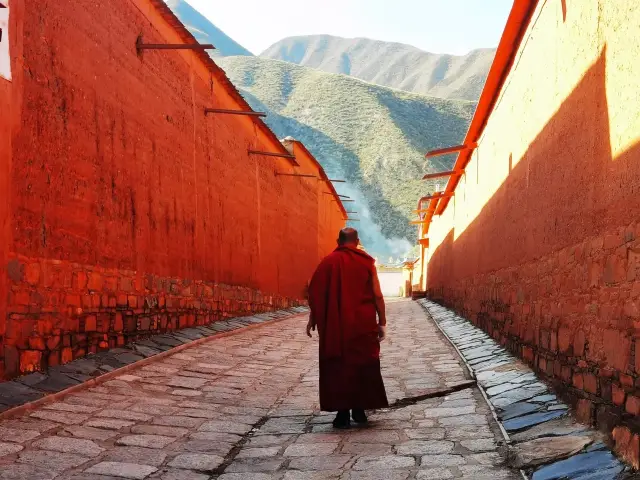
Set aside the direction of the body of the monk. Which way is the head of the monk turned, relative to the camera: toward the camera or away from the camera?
away from the camera

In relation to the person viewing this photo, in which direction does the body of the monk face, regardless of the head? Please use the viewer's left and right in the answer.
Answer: facing away from the viewer
